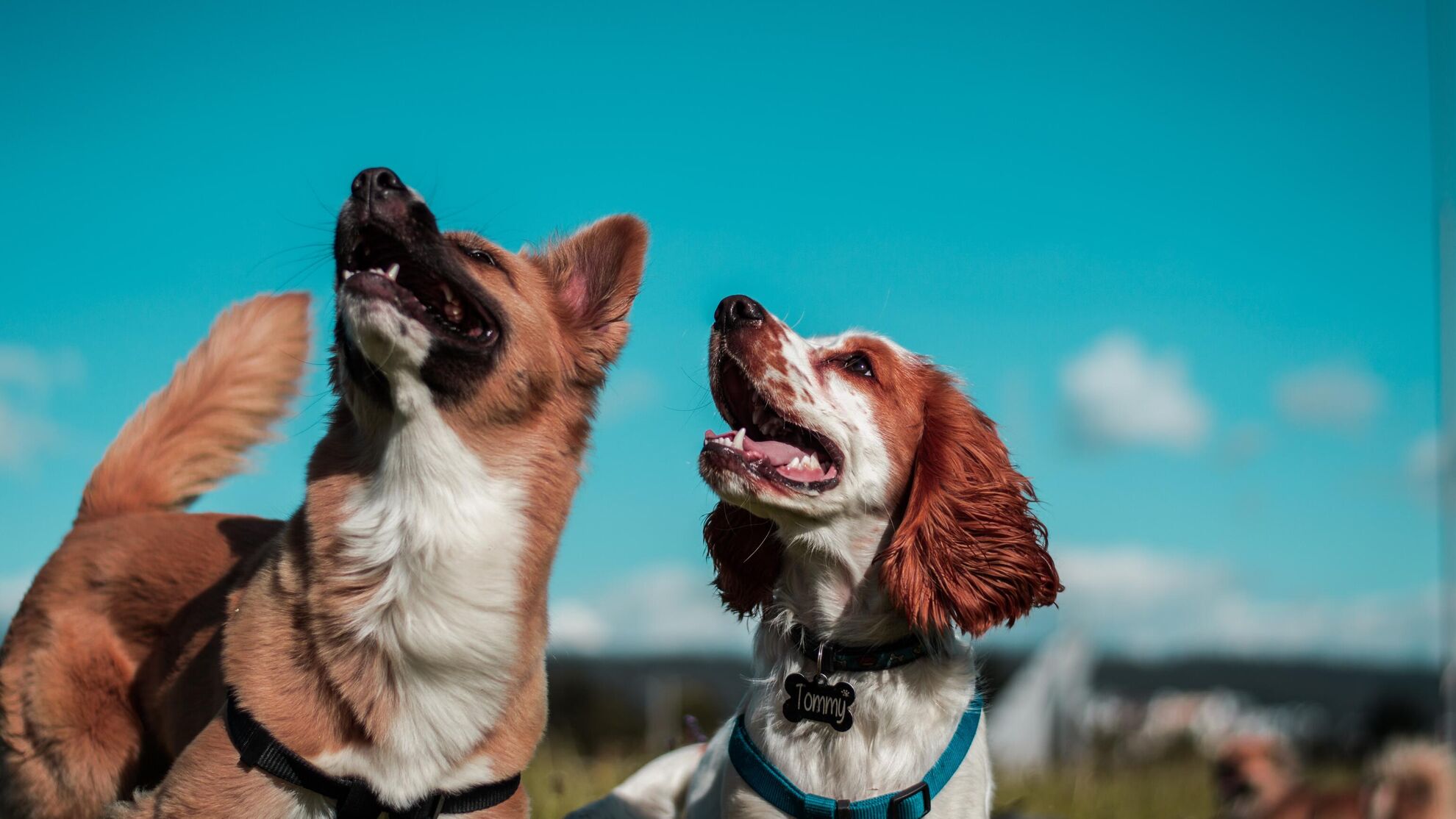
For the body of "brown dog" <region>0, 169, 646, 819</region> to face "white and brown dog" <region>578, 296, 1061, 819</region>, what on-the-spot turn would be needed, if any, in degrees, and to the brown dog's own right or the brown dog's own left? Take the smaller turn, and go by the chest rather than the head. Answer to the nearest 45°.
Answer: approximately 45° to the brown dog's own left

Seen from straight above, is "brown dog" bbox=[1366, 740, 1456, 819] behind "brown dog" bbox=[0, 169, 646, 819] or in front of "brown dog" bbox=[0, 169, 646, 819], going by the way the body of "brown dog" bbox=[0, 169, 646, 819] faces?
behind

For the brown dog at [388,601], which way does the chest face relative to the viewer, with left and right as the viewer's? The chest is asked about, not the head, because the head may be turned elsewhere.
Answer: facing the viewer and to the right of the viewer
